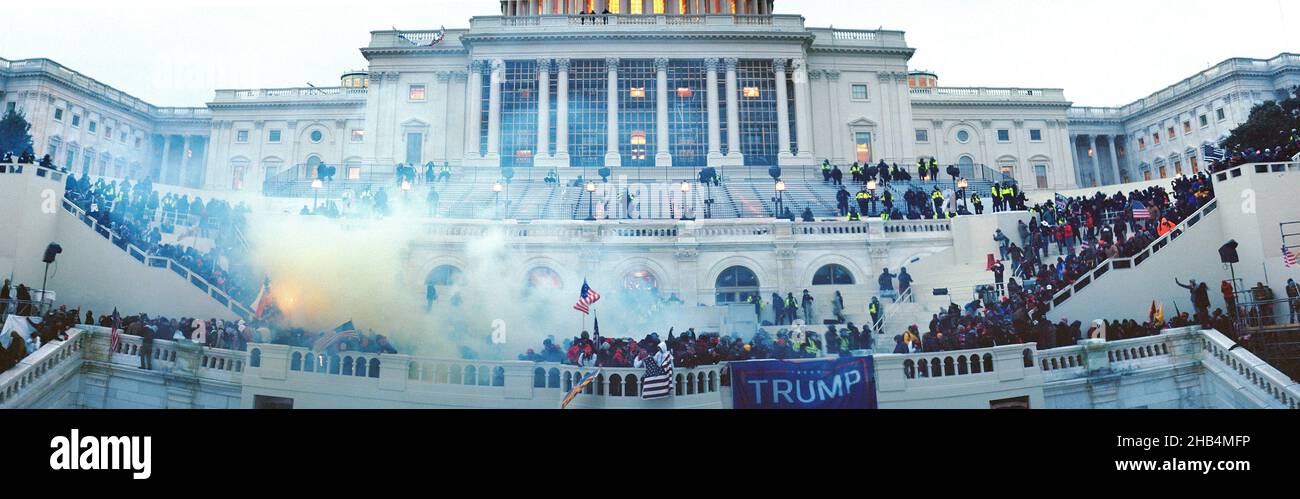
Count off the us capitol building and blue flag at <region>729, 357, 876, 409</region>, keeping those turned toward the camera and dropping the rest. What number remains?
2

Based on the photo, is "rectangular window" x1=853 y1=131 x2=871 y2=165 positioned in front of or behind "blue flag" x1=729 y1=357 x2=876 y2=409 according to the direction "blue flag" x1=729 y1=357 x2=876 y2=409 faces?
behind

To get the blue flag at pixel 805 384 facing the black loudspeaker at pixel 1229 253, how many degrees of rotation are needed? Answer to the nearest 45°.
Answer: approximately 135° to its left

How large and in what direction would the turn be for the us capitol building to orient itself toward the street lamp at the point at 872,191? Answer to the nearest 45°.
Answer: approximately 45° to its left

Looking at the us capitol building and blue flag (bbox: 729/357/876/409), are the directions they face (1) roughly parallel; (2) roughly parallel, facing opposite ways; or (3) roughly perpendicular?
roughly parallel

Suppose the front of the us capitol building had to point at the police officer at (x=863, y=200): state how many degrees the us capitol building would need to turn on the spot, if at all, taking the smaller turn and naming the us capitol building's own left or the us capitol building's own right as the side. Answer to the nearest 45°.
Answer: approximately 45° to the us capitol building's own left

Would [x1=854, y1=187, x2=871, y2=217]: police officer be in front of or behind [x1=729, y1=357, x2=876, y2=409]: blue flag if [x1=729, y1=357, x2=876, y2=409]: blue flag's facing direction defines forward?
behind

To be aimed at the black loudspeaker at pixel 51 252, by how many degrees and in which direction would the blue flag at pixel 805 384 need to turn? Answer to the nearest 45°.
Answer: approximately 90° to its right

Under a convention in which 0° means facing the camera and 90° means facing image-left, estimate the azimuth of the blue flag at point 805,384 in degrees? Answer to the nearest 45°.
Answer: approximately 0°

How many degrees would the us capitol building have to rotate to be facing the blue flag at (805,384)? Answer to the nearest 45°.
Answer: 0° — it already faces it

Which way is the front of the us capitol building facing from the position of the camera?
facing the viewer

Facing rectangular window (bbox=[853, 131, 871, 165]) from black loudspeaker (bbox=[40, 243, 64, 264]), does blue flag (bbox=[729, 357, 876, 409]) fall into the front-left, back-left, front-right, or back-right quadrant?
front-right

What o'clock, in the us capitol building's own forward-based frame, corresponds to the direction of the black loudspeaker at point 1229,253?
The black loudspeaker is roughly at 11 o'clock from the us capitol building.
